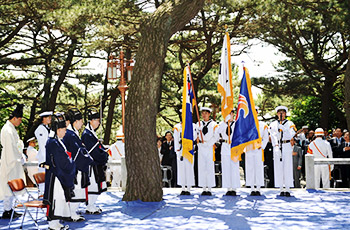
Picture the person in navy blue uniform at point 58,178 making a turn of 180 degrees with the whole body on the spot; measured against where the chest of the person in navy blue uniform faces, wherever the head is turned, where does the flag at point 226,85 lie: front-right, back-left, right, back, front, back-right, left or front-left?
back-right

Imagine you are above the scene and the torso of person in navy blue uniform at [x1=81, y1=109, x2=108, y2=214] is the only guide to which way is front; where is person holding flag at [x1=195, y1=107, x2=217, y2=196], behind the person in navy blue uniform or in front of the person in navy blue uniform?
in front

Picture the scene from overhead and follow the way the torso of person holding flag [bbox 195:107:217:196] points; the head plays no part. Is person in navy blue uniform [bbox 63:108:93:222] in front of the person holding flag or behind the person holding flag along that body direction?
in front

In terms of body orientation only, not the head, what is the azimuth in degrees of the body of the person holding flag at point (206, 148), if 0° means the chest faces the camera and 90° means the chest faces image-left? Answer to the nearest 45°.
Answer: approximately 0°

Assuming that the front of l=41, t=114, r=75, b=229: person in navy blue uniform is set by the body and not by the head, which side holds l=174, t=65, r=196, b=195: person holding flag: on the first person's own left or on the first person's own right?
on the first person's own left

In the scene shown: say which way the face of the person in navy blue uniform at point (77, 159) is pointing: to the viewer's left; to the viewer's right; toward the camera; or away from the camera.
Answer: to the viewer's right

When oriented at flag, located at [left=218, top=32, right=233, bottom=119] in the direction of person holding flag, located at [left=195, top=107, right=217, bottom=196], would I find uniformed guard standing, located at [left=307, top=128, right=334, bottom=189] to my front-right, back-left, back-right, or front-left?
back-right

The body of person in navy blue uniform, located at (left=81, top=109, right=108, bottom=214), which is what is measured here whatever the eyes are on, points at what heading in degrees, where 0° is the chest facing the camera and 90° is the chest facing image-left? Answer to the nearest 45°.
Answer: approximately 270°

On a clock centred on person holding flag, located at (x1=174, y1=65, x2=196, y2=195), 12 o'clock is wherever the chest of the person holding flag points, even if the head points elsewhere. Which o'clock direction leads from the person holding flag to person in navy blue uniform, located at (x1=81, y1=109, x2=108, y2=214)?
The person in navy blue uniform is roughly at 1 o'clock from the person holding flag.

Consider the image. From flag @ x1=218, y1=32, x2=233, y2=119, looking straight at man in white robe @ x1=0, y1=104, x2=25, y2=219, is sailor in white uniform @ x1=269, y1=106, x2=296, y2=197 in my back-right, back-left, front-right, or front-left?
back-left

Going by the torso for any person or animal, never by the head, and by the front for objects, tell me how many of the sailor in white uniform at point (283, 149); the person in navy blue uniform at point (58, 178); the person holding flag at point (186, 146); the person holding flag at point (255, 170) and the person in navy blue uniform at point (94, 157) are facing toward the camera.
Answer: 3
